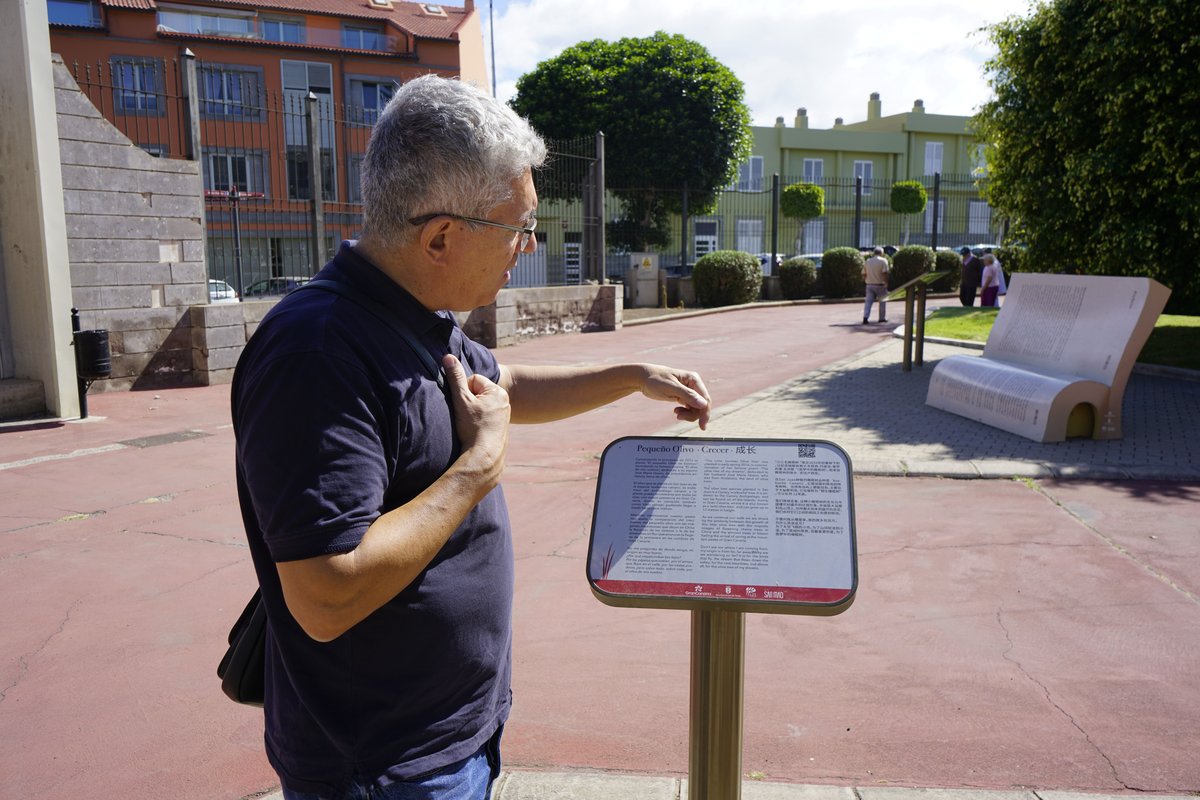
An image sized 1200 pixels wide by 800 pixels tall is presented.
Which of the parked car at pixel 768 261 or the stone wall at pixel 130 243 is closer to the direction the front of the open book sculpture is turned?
the stone wall

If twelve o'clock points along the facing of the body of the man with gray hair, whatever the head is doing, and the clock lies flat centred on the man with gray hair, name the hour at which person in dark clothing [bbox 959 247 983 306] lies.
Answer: The person in dark clothing is roughly at 10 o'clock from the man with gray hair.

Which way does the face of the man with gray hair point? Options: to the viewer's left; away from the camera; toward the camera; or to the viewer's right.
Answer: to the viewer's right

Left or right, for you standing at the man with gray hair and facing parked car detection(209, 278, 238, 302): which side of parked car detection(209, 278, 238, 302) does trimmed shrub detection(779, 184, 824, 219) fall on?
right

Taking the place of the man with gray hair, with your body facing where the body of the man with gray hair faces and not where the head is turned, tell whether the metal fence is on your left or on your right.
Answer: on your left

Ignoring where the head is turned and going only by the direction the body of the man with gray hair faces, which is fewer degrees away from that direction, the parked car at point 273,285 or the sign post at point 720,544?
the sign post

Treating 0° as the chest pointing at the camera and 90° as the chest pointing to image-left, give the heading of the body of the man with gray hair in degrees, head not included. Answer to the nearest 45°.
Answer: approximately 270°

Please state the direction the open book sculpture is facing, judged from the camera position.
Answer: facing the viewer and to the left of the viewer

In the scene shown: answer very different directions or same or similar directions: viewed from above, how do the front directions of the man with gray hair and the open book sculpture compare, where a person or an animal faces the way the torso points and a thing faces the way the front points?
very different directions

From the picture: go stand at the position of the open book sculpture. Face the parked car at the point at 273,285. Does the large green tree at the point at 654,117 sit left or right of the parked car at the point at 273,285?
right
